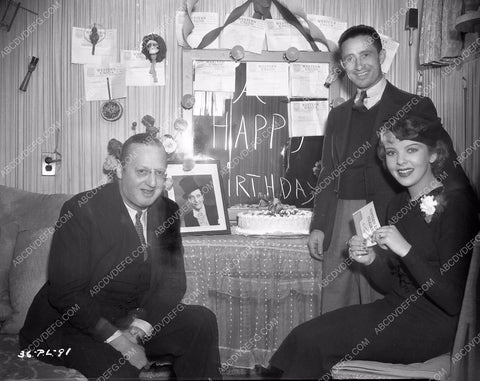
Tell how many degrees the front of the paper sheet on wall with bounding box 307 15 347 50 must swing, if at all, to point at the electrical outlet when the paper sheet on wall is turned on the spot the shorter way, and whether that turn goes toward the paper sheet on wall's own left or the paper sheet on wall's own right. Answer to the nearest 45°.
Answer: approximately 90° to the paper sheet on wall's own right

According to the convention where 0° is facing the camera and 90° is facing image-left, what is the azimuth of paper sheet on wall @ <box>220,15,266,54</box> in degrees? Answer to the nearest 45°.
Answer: approximately 0°

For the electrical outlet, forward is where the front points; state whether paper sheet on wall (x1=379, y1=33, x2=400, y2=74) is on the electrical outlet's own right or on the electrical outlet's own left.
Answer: on the electrical outlet's own left
